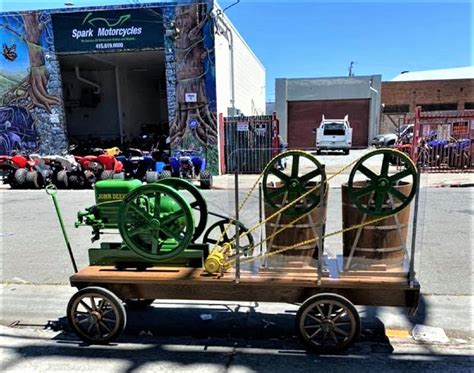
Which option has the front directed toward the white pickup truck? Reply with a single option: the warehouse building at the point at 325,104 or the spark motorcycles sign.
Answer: the warehouse building

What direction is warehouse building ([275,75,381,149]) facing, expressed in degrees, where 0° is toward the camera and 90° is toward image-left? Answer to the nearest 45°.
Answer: approximately 0°

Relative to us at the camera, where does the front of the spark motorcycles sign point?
facing the viewer

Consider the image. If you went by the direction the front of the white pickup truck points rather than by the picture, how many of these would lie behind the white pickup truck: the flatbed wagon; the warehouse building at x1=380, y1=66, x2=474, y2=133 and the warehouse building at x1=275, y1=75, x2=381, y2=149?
1

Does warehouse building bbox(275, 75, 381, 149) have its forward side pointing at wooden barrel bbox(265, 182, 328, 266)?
yes

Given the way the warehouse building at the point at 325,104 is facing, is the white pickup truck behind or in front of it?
in front

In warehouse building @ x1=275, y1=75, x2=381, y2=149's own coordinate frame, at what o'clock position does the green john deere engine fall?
The green john deere engine is roughly at 12 o'clock from the warehouse building.
